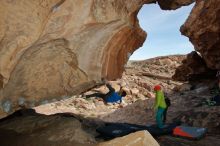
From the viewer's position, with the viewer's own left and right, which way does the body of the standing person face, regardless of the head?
facing to the left of the viewer
